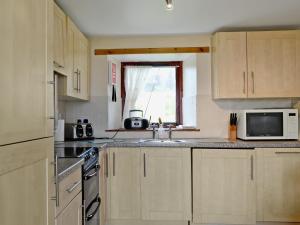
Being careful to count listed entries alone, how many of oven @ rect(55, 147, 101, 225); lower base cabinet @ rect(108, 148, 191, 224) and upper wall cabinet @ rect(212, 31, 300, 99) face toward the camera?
2

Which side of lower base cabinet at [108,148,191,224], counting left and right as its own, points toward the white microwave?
left

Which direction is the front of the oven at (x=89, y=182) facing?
to the viewer's right

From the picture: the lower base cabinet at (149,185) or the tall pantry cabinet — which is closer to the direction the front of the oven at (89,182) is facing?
the lower base cabinet

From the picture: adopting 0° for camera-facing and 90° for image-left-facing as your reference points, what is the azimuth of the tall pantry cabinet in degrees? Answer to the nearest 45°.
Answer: approximately 315°

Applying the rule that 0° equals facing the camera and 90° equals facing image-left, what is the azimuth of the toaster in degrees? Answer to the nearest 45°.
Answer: approximately 315°

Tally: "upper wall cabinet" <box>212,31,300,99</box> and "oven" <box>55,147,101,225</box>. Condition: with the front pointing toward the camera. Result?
1

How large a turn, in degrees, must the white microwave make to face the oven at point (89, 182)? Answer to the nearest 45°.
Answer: approximately 45° to its right

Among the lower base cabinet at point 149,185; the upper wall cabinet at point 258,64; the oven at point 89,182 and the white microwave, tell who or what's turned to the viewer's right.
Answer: the oven

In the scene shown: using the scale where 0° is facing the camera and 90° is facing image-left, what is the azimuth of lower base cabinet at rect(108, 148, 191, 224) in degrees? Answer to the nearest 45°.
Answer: approximately 0°
